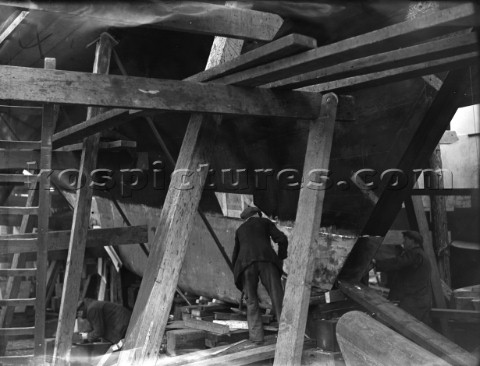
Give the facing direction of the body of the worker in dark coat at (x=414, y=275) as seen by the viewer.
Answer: to the viewer's left

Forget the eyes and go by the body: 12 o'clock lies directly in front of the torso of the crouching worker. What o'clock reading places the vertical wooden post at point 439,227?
The vertical wooden post is roughly at 7 o'clock from the crouching worker.

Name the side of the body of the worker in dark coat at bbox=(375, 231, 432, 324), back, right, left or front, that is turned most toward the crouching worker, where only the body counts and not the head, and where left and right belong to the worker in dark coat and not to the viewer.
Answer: front

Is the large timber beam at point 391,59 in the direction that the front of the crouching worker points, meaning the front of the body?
no

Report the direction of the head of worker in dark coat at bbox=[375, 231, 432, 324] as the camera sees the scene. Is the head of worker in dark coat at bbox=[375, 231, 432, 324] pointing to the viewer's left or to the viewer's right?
to the viewer's left

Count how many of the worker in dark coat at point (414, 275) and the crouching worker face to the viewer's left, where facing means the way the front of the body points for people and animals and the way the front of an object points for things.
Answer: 2

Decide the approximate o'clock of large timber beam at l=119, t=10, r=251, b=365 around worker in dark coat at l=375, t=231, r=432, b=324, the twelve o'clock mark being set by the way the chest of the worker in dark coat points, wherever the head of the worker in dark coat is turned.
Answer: The large timber beam is roughly at 10 o'clock from the worker in dark coat.

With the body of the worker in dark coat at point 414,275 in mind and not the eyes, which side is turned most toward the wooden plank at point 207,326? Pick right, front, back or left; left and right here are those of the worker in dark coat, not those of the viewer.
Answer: front

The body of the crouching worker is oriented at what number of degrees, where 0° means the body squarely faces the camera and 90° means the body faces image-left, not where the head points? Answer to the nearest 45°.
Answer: approximately 90°

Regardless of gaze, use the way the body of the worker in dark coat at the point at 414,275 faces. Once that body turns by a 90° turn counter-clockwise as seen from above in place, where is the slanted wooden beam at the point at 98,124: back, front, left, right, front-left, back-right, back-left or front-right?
front-right
